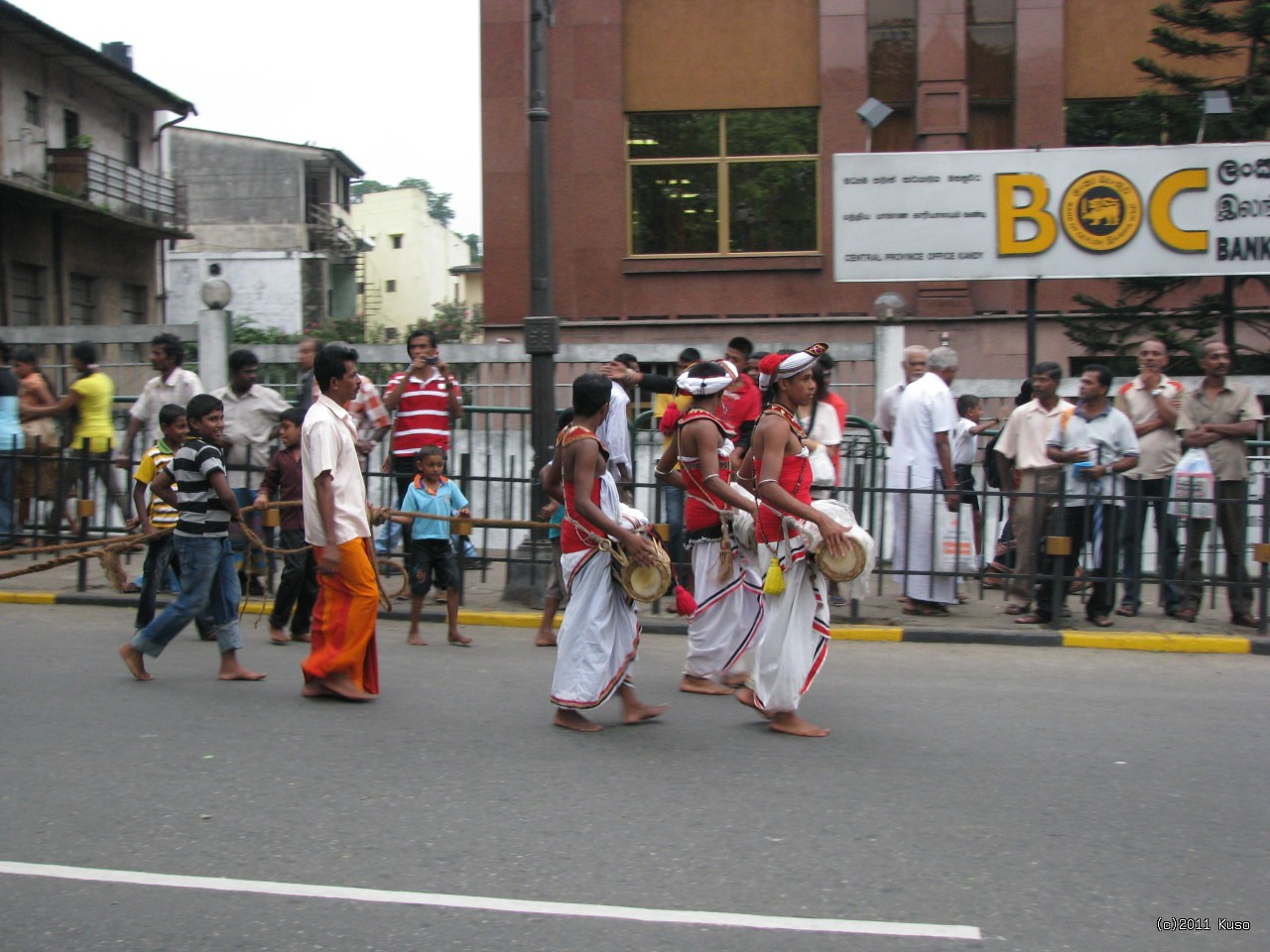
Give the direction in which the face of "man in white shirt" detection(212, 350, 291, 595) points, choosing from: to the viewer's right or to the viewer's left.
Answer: to the viewer's right

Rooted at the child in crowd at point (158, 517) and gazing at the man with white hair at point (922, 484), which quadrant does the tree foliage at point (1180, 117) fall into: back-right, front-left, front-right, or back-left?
front-left

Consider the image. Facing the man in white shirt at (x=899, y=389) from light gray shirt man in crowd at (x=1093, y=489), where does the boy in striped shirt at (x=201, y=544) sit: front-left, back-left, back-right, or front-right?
front-left

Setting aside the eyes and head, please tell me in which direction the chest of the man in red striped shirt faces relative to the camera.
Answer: toward the camera

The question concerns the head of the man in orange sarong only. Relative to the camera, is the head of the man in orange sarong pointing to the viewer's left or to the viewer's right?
to the viewer's right

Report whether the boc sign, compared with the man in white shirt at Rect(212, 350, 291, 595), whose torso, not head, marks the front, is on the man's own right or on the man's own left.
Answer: on the man's own left

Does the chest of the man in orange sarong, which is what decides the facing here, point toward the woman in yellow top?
no

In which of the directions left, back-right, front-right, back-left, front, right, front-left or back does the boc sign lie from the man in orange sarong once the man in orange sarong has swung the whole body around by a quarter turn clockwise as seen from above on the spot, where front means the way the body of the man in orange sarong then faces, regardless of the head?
back-left

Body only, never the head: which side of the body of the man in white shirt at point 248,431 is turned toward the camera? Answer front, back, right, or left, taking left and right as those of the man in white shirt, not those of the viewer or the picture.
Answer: front

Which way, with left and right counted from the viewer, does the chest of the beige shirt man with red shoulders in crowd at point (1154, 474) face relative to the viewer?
facing the viewer

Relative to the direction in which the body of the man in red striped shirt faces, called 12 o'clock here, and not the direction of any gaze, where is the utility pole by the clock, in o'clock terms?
The utility pole is roughly at 10 o'clock from the man in red striped shirt.

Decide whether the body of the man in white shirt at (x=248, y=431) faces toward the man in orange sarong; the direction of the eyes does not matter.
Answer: yes
